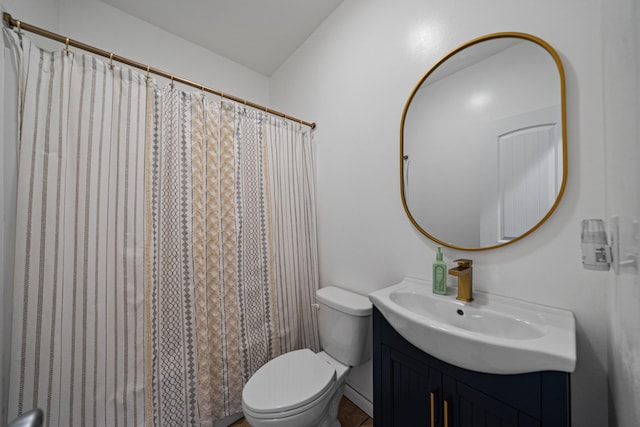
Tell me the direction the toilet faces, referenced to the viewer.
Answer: facing the viewer and to the left of the viewer

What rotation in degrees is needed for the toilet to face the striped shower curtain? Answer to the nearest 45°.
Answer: approximately 45° to its right

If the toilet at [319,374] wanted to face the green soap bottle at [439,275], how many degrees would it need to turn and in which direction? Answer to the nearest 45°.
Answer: approximately 90° to its left

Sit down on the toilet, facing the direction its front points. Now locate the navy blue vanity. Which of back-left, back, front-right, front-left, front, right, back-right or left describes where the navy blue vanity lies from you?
left

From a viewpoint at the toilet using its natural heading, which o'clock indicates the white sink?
The white sink is roughly at 9 o'clock from the toilet.

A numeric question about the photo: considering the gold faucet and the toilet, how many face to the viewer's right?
0

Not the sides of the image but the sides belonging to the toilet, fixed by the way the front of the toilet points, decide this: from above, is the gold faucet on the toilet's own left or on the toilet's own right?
on the toilet's own left

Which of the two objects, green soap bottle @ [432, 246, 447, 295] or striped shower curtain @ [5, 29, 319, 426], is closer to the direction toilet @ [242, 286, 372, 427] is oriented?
the striped shower curtain

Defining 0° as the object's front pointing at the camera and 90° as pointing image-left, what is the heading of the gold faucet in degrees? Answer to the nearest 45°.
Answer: approximately 45°
